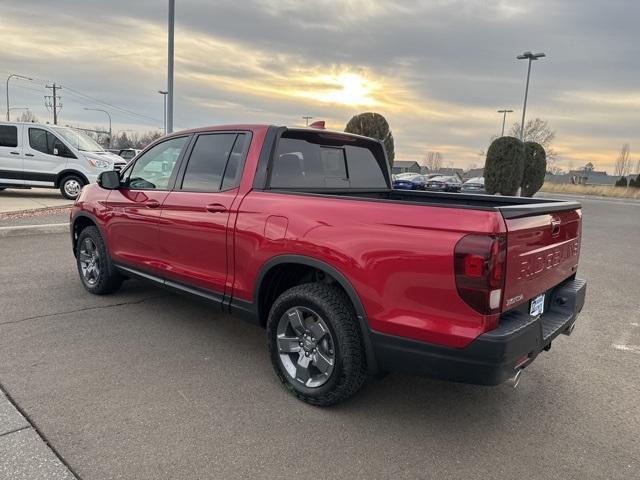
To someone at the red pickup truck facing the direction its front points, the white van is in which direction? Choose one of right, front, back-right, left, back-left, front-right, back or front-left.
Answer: front

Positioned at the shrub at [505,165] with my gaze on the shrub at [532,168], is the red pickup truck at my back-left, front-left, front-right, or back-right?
back-right

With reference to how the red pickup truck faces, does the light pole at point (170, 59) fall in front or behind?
in front

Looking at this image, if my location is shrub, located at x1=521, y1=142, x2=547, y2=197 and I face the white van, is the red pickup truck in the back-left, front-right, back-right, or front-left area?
front-left

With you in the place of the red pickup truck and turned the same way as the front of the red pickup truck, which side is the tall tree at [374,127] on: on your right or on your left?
on your right

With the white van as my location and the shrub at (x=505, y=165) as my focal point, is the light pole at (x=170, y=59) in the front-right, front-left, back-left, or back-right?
front-right

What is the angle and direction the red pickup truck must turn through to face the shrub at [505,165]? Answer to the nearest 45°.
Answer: approximately 45° to its right

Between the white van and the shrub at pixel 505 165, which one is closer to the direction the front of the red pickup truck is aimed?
the white van

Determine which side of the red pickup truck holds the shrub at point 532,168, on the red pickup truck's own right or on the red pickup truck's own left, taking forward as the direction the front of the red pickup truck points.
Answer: on the red pickup truck's own right

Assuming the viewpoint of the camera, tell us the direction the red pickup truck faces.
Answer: facing away from the viewer and to the left of the viewer

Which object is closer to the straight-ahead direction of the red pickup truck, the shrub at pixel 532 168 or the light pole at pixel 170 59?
the light pole
